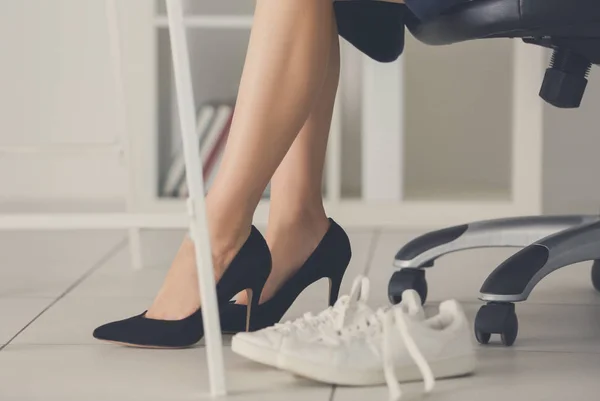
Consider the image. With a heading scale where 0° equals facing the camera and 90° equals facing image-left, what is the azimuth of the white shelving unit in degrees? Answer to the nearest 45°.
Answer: approximately 0°

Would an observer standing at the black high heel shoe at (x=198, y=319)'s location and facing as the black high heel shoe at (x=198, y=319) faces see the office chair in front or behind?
behind

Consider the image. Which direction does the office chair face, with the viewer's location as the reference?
facing to the left of the viewer

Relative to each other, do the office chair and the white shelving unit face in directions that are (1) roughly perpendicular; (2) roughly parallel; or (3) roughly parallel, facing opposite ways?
roughly perpendicular

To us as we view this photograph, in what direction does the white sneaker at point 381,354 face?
facing to the left of the viewer

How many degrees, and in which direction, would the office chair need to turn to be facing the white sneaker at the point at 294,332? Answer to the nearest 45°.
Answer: approximately 45° to its left

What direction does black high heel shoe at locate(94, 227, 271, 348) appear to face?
to the viewer's left

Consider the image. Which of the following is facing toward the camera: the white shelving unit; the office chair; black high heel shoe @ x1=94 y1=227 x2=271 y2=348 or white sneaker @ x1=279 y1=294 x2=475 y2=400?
the white shelving unit
